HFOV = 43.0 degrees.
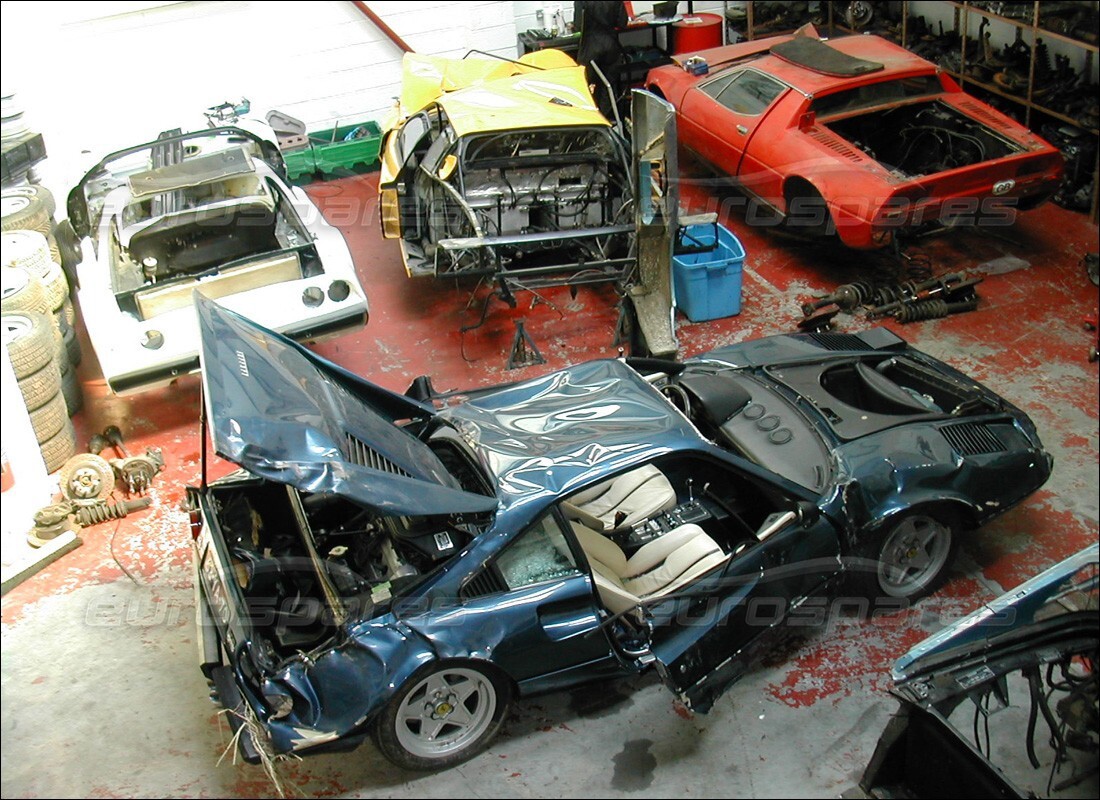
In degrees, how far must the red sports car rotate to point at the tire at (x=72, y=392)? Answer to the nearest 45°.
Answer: approximately 90° to its left

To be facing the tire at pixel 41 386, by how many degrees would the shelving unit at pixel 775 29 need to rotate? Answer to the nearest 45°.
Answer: approximately 45° to its right

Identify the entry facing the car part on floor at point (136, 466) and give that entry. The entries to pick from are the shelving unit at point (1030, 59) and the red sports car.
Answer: the shelving unit

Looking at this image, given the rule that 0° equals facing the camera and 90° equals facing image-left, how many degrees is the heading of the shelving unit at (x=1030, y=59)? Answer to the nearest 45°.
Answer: approximately 45°

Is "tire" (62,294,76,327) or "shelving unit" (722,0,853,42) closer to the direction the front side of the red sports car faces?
the shelving unit

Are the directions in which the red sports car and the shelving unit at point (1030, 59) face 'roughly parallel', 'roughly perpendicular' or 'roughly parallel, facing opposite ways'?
roughly perpendicular

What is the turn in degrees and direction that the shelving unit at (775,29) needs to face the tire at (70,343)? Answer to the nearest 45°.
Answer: approximately 45° to its right

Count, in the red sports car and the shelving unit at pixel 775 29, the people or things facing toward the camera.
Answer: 1

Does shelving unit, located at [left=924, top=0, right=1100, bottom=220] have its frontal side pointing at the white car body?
yes

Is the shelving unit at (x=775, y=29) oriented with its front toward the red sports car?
yes

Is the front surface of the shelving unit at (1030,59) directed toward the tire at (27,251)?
yes

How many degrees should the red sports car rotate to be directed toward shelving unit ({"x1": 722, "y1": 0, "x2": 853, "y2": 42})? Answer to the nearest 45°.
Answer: approximately 45° to its right

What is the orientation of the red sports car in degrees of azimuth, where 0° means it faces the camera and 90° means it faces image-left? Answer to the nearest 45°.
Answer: approximately 135°

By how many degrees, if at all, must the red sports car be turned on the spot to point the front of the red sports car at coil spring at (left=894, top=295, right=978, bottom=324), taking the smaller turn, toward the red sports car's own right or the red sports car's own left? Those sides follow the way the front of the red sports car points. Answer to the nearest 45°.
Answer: approximately 135° to the red sports car's own left
